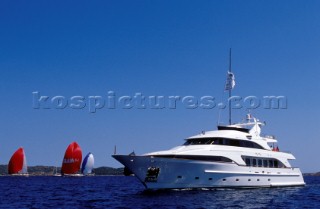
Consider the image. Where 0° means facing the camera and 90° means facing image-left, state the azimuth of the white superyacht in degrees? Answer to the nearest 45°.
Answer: approximately 45°
